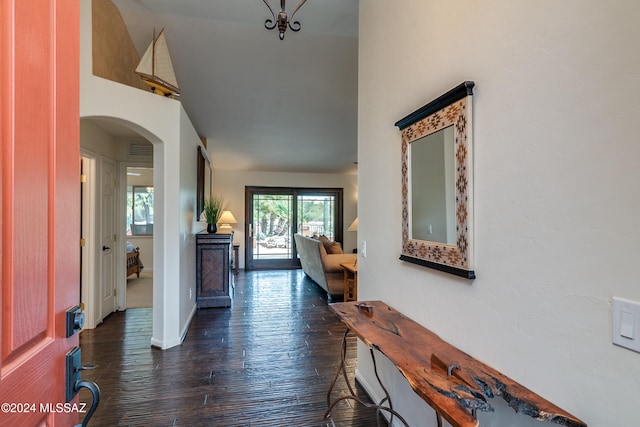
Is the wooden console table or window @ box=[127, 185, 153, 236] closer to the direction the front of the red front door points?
the wooden console table

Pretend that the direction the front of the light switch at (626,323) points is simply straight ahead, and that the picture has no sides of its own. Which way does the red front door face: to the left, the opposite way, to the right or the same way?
the opposite way

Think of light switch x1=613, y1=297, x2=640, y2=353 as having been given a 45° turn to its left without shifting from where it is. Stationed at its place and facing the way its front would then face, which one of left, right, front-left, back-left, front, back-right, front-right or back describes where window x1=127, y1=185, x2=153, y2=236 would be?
right

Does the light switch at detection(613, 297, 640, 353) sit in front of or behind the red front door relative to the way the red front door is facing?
in front

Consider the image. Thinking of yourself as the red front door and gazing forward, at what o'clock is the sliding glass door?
The sliding glass door is roughly at 9 o'clock from the red front door.

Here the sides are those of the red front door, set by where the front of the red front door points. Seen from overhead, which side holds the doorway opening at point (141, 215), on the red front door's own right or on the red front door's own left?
on the red front door's own left

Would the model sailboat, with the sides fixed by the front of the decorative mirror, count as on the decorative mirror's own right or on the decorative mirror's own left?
on the decorative mirror's own right

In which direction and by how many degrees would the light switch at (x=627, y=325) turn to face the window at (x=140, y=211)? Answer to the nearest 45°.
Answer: approximately 45° to its right

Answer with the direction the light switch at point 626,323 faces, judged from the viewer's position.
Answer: facing the viewer and to the left of the viewer

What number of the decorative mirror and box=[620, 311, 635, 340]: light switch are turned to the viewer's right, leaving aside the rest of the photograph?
0

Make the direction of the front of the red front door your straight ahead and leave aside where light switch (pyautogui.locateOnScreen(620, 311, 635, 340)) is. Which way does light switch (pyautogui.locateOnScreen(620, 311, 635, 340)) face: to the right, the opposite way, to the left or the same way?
the opposite way

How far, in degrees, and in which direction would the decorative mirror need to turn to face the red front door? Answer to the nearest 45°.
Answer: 0° — it already faces it

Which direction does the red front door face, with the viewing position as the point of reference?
facing the viewer and to the right of the viewer

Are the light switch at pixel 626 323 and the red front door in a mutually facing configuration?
yes

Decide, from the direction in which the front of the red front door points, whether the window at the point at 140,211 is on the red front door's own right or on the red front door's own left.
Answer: on the red front door's own left
